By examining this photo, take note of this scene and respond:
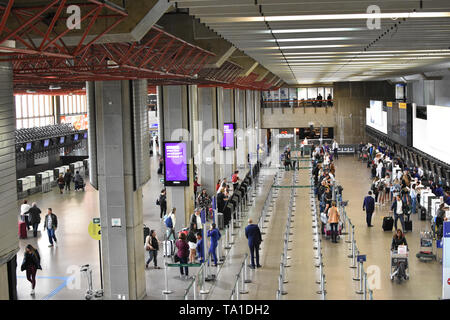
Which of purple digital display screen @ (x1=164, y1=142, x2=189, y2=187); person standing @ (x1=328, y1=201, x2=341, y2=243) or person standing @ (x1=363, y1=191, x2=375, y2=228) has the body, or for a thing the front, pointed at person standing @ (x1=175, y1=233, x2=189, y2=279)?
the purple digital display screen

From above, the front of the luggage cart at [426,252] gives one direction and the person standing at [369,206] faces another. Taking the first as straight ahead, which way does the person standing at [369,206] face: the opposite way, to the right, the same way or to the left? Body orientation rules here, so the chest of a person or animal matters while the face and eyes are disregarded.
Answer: the opposite way

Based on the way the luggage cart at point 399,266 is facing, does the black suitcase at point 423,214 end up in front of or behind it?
behind

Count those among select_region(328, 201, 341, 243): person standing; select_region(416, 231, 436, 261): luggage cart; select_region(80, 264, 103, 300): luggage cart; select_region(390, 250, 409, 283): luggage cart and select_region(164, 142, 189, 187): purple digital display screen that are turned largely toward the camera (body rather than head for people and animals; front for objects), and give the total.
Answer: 3

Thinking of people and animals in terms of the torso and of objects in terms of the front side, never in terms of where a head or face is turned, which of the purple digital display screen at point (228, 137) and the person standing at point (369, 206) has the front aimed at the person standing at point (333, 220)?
the purple digital display screen

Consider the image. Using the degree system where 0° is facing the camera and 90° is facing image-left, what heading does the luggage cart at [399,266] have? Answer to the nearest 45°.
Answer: approximately 0°

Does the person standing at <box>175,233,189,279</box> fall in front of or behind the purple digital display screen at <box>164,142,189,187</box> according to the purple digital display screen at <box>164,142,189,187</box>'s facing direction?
in front

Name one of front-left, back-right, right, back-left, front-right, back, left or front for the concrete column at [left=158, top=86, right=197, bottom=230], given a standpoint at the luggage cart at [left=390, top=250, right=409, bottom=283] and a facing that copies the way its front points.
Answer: back-right

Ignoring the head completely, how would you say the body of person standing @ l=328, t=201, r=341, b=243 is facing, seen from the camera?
away from the camera

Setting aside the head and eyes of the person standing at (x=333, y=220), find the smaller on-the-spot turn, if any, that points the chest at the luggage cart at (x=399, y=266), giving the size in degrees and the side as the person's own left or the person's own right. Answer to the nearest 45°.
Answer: approximately 180°

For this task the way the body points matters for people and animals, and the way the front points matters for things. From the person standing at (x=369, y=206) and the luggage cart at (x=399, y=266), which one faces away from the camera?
the person standing
